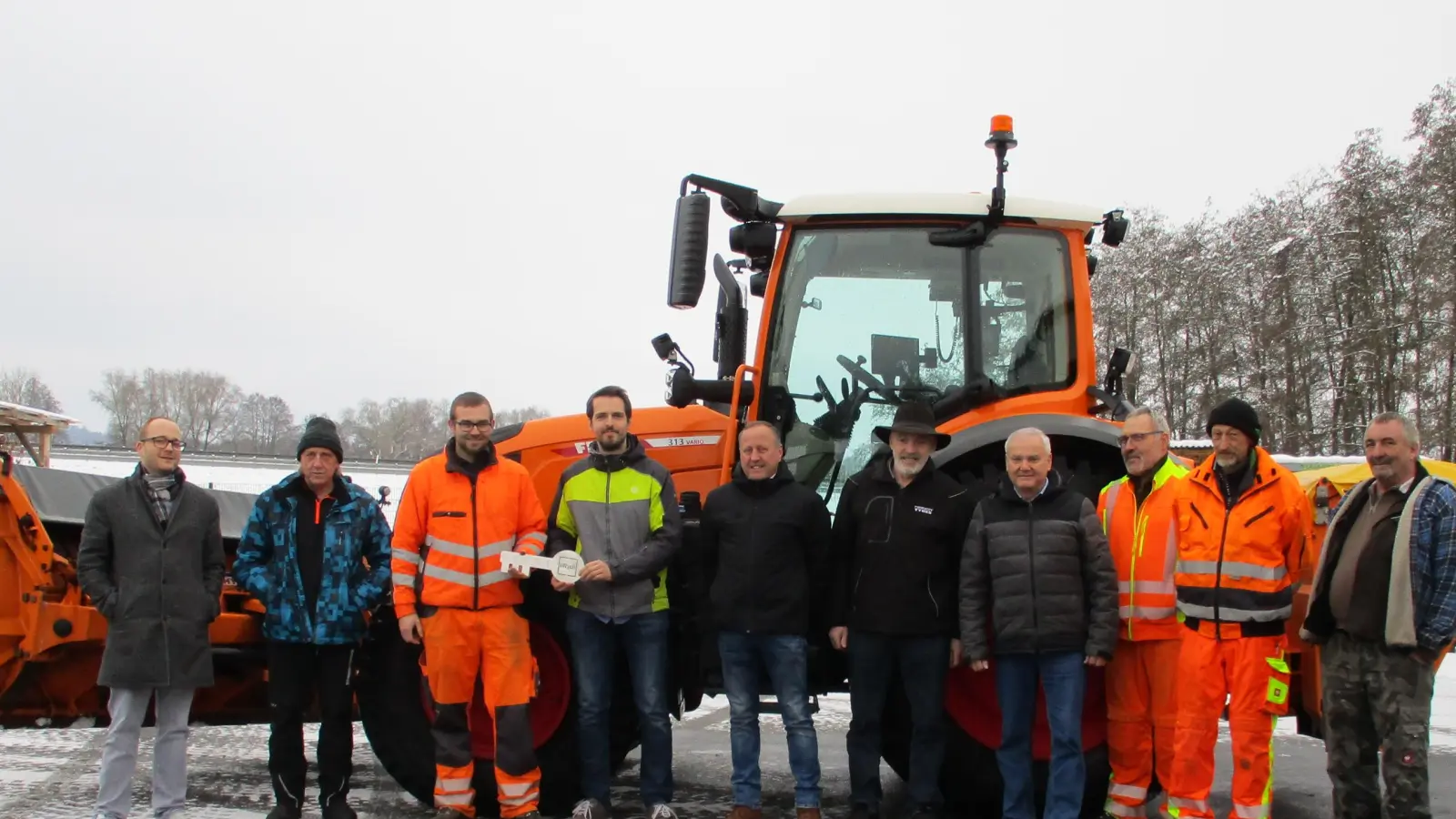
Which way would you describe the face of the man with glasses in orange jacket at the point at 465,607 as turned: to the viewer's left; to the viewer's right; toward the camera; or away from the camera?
toward the camera

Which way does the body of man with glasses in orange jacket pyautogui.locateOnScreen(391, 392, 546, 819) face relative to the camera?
toward the camera

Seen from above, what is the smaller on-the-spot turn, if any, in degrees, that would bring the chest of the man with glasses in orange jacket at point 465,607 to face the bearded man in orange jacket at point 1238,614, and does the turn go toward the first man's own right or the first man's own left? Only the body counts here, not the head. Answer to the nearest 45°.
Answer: approximately 90° to the first man's own left

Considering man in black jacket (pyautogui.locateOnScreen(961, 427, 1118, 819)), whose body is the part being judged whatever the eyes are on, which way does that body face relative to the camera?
toward the camera

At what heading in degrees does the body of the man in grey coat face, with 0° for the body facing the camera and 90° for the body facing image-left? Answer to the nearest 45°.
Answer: approximately 0°

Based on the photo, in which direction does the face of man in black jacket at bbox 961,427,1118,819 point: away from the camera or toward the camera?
toward the camera

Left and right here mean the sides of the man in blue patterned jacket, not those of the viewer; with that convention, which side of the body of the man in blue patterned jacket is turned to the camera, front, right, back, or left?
front

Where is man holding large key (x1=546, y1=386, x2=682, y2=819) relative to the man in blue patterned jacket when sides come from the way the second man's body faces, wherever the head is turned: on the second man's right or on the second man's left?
on the second man's left

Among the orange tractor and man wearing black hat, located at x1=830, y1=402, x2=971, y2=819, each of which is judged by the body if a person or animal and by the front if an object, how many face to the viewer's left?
1

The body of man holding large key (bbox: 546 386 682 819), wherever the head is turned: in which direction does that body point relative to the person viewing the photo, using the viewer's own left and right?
facing the viewer

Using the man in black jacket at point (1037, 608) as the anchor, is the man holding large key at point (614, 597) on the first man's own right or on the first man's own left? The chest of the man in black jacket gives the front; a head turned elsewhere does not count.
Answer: on the first man's own right

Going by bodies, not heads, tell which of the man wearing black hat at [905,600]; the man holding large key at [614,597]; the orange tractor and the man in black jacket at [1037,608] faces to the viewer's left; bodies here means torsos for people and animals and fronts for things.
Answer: the orange tractor

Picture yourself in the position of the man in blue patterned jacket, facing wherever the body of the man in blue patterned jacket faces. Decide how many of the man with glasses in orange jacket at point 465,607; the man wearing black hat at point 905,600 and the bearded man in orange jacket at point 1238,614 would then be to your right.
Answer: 0

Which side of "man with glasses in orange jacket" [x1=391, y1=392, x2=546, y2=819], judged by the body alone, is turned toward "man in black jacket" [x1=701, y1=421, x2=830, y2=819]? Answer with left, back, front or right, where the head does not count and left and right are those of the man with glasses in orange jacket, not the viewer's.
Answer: left

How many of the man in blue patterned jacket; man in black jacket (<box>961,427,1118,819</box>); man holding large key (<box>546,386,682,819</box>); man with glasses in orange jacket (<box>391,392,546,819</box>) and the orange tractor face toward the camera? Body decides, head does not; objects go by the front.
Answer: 4

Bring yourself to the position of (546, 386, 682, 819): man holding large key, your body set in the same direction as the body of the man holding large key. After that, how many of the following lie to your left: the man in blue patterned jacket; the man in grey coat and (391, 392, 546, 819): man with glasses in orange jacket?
0

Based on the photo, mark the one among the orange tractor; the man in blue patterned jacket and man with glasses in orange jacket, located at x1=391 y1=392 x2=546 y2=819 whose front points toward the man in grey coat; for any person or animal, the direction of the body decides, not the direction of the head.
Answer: the orange tractor
